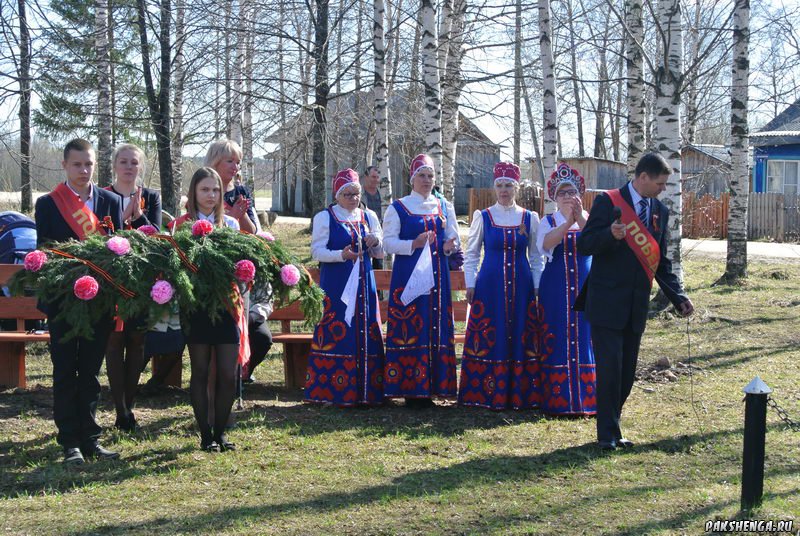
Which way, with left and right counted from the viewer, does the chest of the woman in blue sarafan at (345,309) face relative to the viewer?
facing the viewer and to the right of the viewer

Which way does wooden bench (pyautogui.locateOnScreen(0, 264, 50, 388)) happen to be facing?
toward the camera

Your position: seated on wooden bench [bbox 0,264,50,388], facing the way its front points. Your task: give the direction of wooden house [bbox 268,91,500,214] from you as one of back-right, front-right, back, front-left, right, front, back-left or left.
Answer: back-left

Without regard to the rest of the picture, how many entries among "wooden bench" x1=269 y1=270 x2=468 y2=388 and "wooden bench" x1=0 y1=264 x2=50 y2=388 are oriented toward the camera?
2

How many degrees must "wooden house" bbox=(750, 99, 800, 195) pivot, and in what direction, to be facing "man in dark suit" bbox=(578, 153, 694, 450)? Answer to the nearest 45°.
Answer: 0° — it already faces them

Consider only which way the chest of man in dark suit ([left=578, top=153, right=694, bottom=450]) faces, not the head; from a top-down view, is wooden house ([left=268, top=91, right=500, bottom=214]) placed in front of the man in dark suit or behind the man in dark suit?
behind

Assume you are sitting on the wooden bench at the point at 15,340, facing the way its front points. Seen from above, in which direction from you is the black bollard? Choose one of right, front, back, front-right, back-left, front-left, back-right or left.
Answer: front-left

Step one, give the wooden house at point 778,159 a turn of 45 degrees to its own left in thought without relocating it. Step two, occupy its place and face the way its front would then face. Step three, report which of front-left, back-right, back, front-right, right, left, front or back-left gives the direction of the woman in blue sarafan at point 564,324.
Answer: front-right

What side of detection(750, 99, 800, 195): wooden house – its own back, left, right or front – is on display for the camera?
front

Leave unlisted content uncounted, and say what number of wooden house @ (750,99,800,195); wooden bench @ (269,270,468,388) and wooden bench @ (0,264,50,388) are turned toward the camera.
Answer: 3

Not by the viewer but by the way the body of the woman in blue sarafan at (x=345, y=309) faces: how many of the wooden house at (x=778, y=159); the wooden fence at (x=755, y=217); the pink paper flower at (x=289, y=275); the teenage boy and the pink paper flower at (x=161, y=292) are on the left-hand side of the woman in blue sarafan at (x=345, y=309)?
2

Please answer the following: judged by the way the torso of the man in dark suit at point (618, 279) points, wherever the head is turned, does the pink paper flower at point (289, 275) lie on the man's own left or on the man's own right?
on the man's own right

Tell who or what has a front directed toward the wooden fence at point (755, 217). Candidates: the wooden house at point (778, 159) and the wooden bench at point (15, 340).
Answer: the wooden house

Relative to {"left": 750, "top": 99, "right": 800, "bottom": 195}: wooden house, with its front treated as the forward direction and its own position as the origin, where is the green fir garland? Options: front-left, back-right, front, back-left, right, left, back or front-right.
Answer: front
